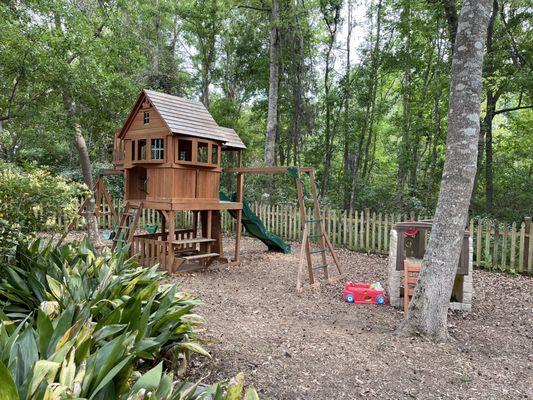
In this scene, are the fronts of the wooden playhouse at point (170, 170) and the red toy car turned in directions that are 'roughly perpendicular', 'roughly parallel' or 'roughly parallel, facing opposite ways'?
roughly perpendicular

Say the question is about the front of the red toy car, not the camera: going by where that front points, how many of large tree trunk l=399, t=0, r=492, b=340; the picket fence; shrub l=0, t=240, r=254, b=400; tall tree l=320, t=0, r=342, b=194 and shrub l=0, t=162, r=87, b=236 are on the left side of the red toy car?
2

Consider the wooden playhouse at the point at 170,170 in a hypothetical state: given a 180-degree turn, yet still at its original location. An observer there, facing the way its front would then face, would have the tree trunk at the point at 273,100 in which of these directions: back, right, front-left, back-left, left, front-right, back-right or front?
front

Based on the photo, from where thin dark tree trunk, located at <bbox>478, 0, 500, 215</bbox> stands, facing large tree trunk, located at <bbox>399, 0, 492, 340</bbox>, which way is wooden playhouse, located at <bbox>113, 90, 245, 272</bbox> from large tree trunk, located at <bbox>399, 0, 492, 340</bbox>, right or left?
right

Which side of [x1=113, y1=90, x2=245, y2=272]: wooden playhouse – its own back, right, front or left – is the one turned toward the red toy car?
left

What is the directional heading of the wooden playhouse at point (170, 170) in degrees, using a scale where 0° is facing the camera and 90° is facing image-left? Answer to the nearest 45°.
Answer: approximately 45°

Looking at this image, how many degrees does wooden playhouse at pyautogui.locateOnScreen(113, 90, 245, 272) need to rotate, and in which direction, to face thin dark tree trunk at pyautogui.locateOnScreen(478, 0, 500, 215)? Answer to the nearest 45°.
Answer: approximately 135° to its left

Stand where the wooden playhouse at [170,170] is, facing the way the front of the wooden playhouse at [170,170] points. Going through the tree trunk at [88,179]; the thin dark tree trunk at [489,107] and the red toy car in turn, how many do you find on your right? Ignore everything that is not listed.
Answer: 1
